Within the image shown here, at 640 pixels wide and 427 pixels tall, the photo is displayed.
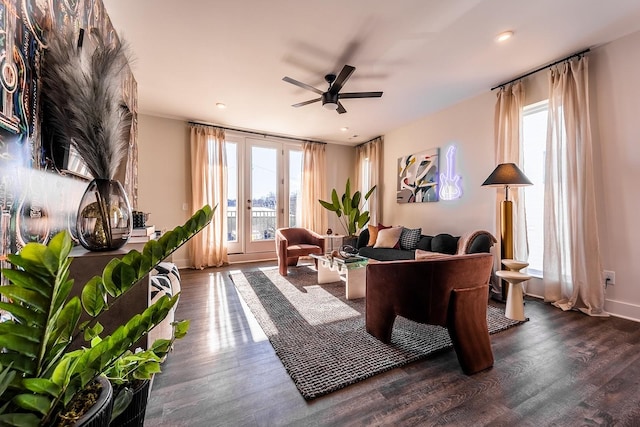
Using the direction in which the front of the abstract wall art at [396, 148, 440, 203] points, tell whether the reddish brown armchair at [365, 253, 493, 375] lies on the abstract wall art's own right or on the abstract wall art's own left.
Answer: on the abstract wall art's own left

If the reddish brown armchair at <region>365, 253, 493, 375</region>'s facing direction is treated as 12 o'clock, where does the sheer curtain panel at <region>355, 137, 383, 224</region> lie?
The sheer curtain panel is roughly at 1 o'clock from the reddish brown armchair.

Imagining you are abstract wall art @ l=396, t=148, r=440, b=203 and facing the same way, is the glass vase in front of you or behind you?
in front

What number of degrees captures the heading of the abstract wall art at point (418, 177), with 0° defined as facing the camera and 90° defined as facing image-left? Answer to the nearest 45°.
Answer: approximately 45°

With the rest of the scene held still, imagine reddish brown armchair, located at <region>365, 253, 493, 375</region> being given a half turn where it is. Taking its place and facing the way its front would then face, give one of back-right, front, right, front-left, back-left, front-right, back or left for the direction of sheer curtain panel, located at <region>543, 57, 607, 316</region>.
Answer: left

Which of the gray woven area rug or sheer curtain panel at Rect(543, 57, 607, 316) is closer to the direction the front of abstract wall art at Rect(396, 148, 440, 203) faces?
the gray woven area rug

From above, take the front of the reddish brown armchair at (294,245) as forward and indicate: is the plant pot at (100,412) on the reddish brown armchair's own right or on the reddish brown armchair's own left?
on the reddish brown armchair's own right

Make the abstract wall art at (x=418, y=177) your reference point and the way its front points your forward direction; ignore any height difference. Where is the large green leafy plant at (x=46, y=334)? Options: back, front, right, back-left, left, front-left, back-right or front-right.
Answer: front-left

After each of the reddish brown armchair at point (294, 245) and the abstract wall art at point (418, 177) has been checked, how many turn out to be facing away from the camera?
0

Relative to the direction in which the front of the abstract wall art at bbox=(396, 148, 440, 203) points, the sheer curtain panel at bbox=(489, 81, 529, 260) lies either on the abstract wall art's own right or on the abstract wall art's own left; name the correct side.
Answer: on the abstract wall art's own left

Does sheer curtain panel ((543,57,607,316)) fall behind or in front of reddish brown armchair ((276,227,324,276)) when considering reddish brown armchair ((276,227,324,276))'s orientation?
in front

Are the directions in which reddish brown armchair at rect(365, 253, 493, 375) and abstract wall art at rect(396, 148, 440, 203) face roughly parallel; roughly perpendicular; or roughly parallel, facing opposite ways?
roughly perpendicular

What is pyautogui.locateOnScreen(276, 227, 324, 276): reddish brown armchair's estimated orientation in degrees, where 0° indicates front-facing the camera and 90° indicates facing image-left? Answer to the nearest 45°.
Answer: approximately 315°

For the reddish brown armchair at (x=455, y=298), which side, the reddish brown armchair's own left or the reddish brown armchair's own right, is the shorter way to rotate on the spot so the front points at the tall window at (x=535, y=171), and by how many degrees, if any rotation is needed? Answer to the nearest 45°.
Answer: approximately 90° to the reddish brown armchair's own right

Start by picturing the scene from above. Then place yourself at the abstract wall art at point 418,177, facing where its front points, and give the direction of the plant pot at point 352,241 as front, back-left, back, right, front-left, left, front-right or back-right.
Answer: front-right

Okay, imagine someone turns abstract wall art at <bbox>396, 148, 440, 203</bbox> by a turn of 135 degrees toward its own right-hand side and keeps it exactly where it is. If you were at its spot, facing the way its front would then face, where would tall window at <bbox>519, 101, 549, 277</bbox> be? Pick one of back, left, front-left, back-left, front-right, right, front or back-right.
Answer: back-right

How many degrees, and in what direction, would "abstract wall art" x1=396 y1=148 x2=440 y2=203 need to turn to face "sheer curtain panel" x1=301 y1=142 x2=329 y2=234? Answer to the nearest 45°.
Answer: approximately 45° to its right

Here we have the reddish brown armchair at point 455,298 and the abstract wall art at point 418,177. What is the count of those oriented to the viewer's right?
0
